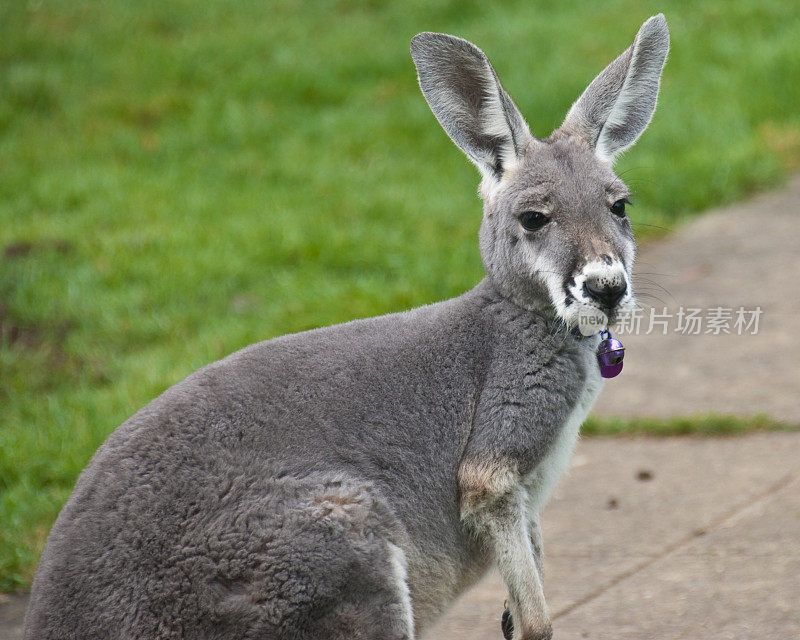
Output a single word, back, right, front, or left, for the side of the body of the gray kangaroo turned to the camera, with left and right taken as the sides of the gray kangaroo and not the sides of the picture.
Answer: right
